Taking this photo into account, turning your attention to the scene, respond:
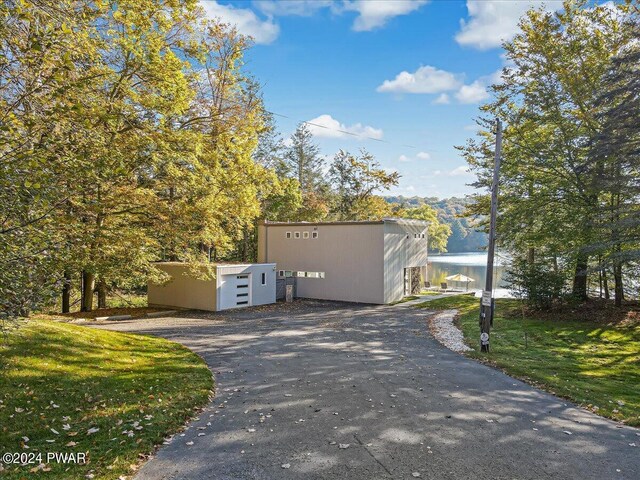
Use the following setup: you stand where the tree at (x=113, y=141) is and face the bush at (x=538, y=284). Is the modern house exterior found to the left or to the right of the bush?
left

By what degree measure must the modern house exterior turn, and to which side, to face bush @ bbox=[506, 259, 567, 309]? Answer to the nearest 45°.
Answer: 0° — it already faces it

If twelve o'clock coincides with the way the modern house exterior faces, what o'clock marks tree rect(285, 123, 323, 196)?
The tree is roughly at 7 o'clock from the modern house exterior.

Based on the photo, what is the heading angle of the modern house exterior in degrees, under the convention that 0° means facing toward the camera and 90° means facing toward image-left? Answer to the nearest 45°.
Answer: approximately 315°

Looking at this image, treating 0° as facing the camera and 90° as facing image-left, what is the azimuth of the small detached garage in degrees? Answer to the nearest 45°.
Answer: approximately 315°
